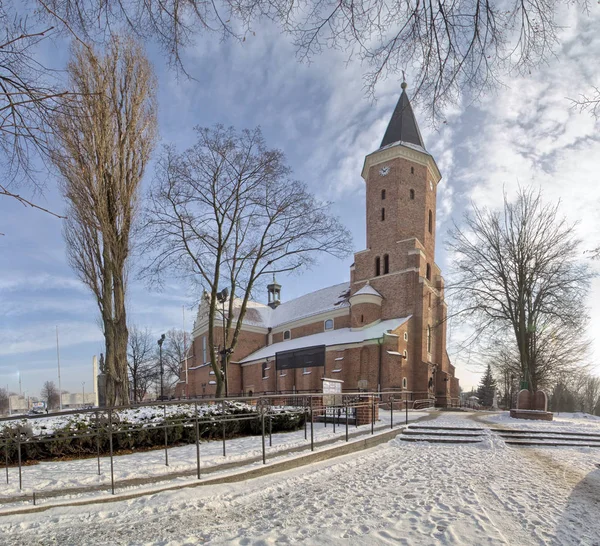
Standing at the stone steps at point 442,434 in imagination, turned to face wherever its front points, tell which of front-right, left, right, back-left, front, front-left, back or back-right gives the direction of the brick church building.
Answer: back

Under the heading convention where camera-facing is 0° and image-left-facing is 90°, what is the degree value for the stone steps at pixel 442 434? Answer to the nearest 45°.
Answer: approximately 0°

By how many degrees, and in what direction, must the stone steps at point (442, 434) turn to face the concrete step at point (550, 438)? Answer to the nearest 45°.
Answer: approximately 135° to its left

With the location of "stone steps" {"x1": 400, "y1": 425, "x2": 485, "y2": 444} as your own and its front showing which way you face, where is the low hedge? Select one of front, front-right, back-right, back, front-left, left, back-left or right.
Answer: front-right

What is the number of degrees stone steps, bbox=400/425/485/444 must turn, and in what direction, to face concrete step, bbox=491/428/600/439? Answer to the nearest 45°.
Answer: approximately 135° to its left

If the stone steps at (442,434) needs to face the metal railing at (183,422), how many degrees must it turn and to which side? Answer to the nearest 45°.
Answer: approximately 45° to its right

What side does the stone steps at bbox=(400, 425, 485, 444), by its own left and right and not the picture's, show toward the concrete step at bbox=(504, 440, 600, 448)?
left
